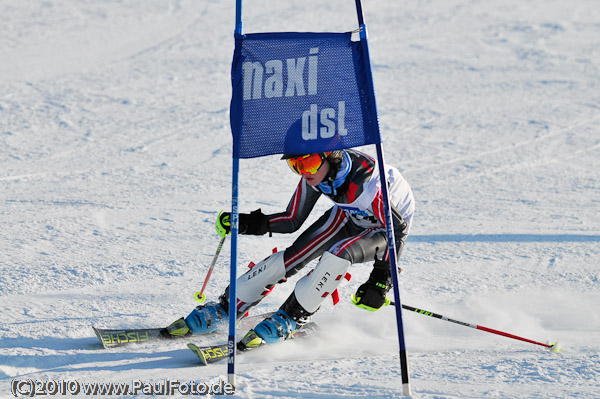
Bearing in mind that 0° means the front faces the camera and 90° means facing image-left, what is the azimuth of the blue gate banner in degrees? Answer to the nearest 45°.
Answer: approximately 0°

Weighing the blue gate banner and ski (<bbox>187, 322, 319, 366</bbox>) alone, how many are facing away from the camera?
0

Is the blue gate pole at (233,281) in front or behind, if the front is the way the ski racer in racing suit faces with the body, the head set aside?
in front

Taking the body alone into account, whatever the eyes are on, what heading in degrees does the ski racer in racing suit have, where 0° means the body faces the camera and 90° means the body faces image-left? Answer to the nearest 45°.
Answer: approximately 45°

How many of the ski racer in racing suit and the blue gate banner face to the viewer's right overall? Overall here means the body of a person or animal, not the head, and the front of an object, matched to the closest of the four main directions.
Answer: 0

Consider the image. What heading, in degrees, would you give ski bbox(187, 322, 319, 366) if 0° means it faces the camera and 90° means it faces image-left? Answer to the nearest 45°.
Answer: approximately 45°
